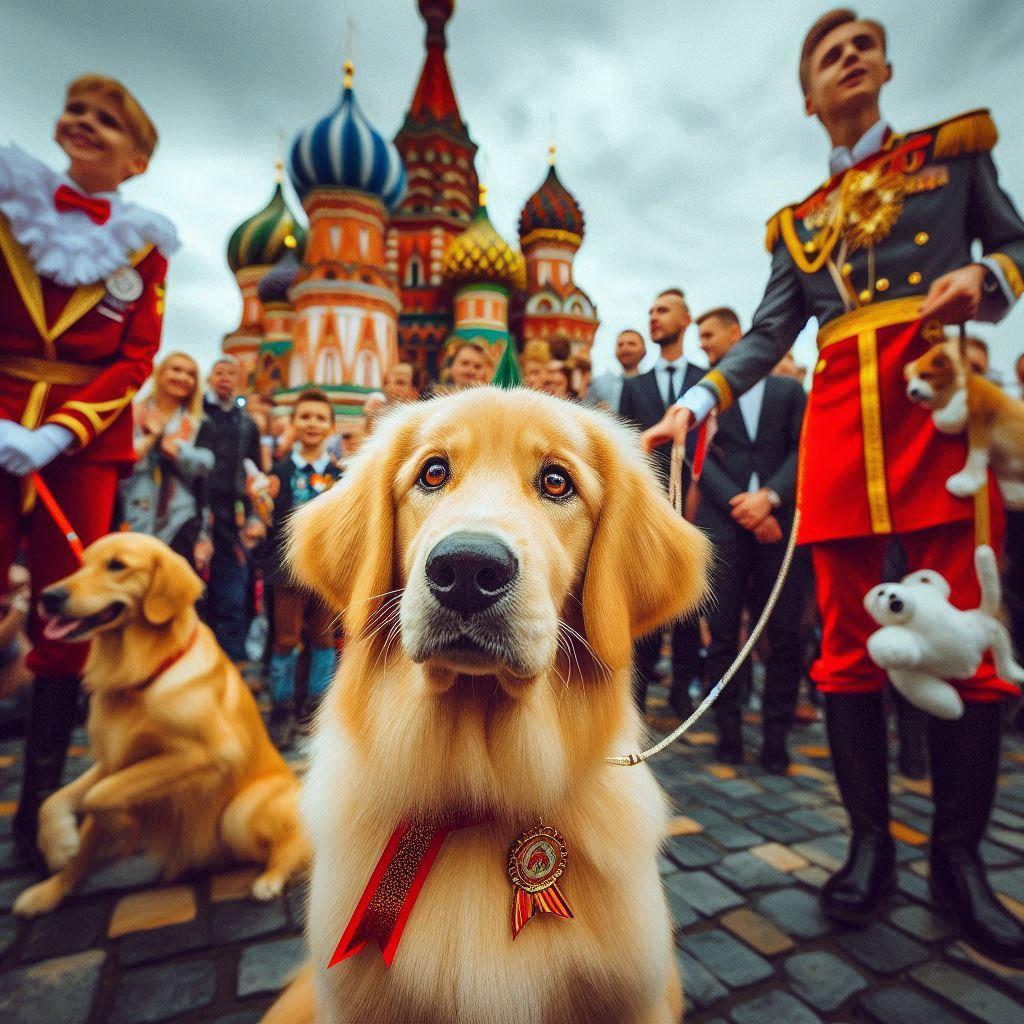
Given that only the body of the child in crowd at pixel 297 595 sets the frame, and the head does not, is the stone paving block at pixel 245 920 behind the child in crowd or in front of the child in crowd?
in front

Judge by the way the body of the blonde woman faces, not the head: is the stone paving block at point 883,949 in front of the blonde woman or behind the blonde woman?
in front

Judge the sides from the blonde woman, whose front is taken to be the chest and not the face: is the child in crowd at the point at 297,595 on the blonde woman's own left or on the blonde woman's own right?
on the blonde woman's own left

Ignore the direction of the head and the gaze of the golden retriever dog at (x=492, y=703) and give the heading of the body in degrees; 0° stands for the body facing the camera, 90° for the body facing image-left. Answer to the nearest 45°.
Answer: approximately 0°

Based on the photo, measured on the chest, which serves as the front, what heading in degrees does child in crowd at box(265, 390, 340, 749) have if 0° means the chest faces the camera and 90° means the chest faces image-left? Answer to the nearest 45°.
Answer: approximately 0°

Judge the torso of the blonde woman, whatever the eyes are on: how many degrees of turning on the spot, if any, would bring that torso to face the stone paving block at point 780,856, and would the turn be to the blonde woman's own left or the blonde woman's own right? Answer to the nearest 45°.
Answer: approximately 45° to the blonde woman's own left

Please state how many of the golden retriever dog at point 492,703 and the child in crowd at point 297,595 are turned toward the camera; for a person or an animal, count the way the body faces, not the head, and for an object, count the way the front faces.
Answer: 2

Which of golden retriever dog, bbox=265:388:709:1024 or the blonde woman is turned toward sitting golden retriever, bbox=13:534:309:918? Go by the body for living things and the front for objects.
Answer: the blonde woman

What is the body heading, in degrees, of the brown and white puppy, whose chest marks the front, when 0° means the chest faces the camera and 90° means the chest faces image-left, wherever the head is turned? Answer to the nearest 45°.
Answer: approximately 90°

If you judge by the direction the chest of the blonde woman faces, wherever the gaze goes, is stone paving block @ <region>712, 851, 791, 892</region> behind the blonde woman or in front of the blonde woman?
in front

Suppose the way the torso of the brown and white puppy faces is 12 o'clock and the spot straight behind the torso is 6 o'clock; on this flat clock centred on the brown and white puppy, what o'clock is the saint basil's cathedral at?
The saint basil's cathedral is roughly at 1 o'clock from the brown and white puppy.

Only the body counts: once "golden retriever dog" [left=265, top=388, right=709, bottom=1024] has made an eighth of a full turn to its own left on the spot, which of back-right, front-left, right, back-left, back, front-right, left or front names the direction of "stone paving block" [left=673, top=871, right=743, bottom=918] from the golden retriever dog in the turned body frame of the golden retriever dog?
left
